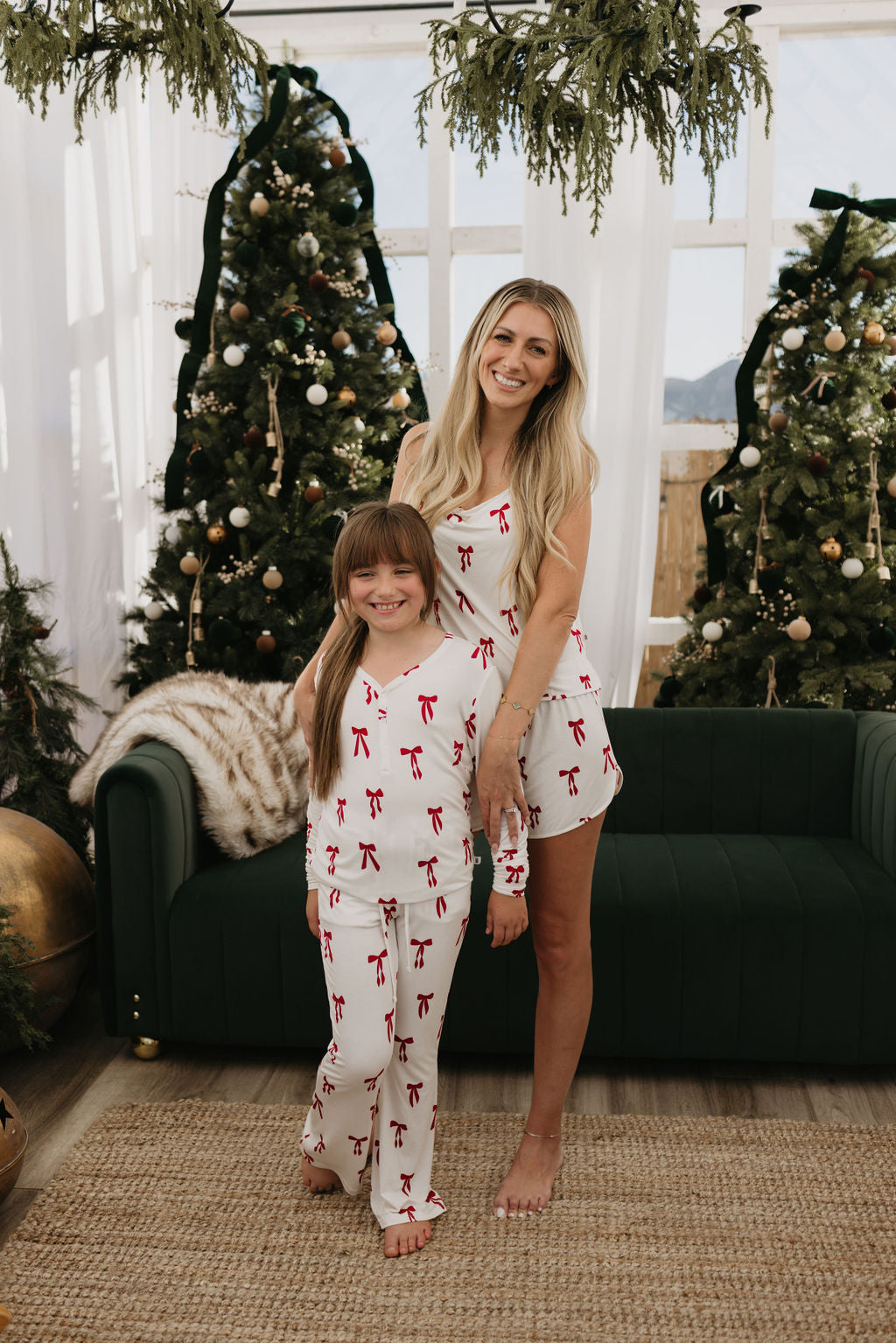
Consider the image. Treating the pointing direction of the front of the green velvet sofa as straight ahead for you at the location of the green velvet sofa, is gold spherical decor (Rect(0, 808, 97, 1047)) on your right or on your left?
on your right

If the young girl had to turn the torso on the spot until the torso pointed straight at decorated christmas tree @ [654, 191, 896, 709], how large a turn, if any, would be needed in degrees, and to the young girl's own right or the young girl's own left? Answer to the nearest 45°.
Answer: approximately 135° to the young girl's own left

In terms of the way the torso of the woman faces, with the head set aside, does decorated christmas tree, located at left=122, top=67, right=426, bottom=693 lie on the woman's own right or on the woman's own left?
on the woman's own right

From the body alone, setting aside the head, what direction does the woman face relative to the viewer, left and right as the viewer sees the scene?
facing the viewer and to the left of the viewer

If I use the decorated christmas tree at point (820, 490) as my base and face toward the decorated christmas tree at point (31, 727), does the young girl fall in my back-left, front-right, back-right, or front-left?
front-left

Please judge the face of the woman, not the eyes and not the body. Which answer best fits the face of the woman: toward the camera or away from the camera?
toward the camera

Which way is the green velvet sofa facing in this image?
toward the camera

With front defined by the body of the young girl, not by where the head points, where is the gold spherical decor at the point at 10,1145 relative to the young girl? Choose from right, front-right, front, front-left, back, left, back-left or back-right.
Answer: right

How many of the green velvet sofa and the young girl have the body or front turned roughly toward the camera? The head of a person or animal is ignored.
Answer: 2

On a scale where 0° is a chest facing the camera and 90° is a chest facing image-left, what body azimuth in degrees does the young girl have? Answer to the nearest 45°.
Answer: approximately 0°

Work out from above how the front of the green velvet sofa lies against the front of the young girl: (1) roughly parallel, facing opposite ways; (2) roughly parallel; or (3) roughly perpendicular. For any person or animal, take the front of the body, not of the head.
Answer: roughly parallel
